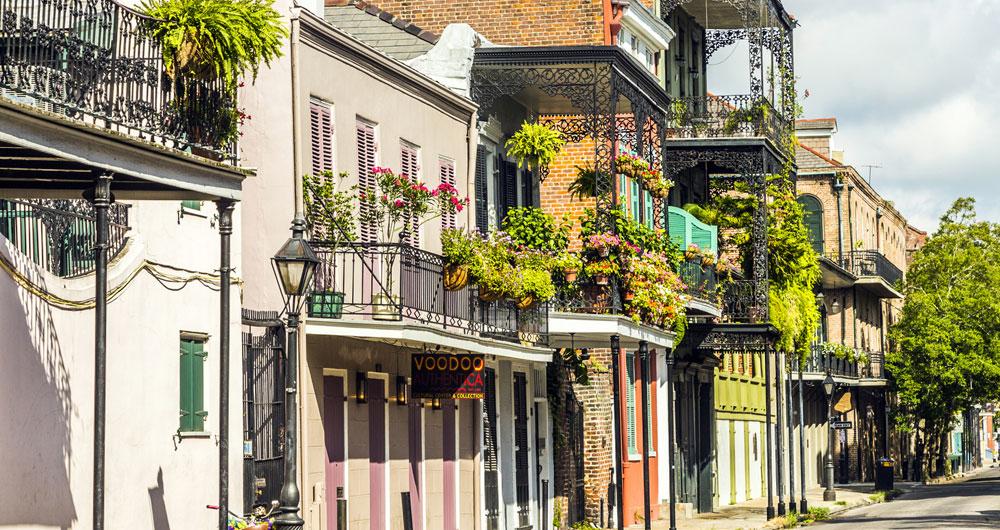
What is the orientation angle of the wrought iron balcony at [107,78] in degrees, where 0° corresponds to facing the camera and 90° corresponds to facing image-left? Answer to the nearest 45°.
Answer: approximately 315°

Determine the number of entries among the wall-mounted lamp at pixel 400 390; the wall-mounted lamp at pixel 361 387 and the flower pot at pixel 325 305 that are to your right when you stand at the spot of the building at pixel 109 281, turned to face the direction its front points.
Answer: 0

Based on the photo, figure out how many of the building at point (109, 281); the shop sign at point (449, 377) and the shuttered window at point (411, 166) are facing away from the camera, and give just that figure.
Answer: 0

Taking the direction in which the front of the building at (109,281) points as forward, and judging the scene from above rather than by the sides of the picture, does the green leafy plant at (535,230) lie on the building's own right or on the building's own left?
on the building's own left

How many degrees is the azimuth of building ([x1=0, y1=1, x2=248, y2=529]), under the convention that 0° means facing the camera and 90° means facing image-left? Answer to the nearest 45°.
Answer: approximately 315°

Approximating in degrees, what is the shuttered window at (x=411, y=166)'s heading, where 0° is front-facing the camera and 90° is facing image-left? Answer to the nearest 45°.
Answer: approximately 315°

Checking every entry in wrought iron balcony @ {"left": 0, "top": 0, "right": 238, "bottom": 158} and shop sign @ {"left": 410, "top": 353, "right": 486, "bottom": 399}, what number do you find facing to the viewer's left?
0

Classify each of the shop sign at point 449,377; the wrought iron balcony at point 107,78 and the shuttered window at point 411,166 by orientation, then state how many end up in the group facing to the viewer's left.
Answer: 0

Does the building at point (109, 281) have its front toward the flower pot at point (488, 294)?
no

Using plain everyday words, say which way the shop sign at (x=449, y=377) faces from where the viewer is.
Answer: facing the viewer

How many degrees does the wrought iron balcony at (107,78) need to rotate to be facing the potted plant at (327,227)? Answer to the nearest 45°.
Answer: approximately 135° to its left

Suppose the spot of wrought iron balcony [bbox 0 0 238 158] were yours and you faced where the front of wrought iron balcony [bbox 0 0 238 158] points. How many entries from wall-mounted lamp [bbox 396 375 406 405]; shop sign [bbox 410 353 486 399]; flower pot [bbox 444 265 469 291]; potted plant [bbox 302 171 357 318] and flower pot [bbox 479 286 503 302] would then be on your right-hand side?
0

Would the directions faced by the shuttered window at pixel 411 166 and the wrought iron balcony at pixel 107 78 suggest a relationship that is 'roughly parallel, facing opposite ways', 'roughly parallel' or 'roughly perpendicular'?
roughly parallel

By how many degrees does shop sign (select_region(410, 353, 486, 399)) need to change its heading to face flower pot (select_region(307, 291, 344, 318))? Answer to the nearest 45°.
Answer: approximately 45° to its right
